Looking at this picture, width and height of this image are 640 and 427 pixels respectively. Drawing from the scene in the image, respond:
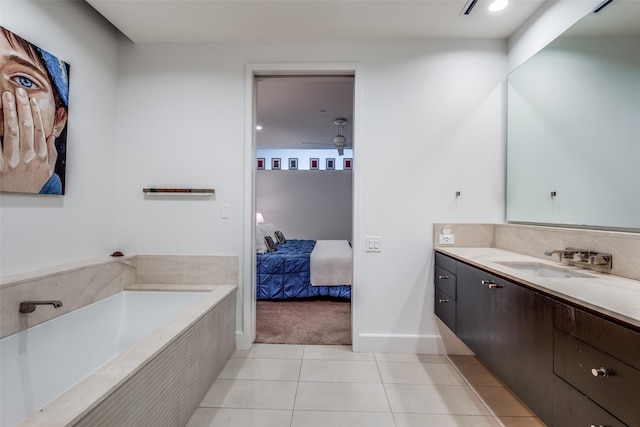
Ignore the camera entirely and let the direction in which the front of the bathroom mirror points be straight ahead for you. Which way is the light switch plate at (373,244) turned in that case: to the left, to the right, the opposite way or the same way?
to the left

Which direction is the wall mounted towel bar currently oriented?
toward the camera

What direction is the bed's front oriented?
to the viewer's right

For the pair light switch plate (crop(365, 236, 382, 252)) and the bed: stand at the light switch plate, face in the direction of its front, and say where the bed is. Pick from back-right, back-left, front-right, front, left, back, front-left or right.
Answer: back-right

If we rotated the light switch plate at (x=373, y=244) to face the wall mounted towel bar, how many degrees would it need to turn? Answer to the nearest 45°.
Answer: approximately 90° to its right

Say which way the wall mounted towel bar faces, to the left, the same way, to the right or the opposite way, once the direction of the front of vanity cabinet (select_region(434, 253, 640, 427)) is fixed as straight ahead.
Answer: to the left

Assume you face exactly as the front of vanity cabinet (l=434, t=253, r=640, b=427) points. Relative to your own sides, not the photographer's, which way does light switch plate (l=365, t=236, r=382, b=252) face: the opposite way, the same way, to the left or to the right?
to the left

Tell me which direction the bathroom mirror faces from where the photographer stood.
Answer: facing the viewer and to the left of the viewer

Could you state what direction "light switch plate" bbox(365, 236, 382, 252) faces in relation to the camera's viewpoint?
facing the viewer

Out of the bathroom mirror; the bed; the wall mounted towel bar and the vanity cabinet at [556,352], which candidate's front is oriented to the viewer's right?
the bed

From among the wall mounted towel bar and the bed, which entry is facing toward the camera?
the wall mounted towel bar

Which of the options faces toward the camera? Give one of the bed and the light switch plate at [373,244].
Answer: the light switch plate

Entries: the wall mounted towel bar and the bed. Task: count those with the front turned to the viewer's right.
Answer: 1
